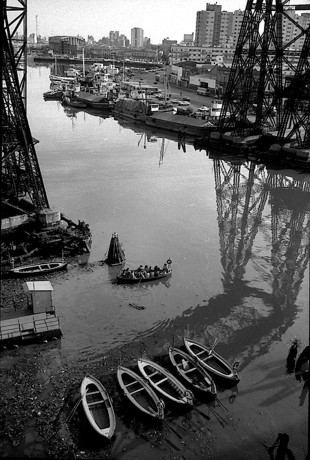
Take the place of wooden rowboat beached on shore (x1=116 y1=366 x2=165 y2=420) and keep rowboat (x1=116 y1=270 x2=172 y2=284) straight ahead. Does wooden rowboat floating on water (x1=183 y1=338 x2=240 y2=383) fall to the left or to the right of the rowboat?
right
